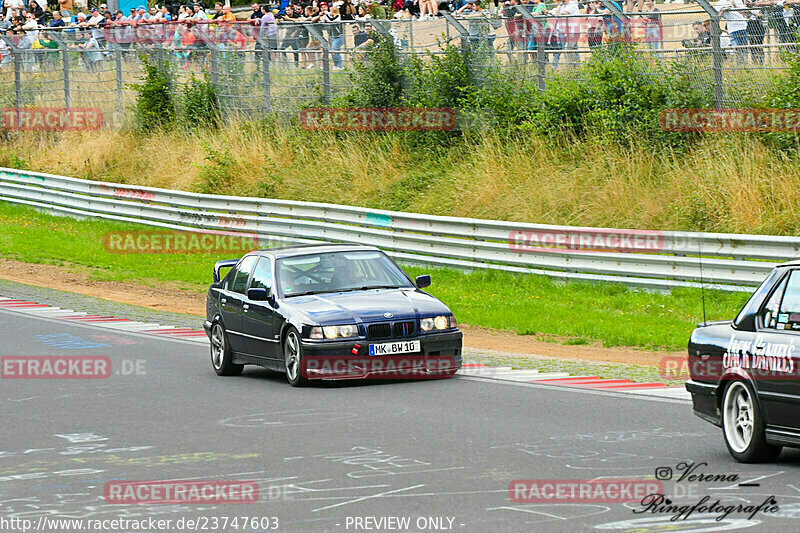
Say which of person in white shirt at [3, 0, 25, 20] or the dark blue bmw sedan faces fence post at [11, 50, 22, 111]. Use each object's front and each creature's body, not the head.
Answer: the person in white shirt

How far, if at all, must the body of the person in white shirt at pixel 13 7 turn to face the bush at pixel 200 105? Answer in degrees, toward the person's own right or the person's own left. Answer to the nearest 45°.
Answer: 0° — they already face it

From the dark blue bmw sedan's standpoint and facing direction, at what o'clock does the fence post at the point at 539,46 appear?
The fence post is roughly at 8 o'clock from the dark blue bmw sedan.

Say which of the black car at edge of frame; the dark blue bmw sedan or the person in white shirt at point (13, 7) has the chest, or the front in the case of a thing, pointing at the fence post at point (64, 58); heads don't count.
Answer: the person in white shirt

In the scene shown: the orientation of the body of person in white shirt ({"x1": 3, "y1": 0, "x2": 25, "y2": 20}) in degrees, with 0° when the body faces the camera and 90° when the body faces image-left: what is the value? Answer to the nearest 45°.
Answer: approximately 0°

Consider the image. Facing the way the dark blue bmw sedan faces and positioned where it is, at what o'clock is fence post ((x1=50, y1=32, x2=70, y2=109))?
The fence post is roughly at 7 o'clock from the dark blue bmw sedan.

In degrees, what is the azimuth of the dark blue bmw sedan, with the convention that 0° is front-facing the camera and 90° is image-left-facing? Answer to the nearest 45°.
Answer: approximately 315°

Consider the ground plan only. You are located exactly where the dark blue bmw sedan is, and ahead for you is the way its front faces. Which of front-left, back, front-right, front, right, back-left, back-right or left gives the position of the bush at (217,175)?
back-left
